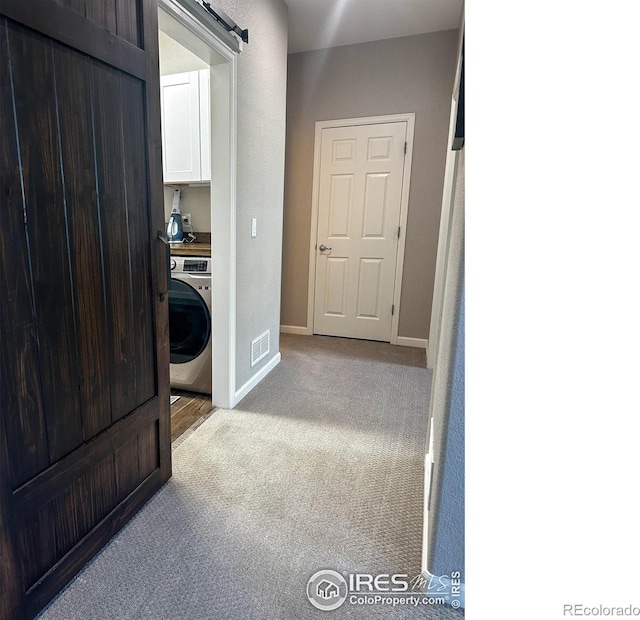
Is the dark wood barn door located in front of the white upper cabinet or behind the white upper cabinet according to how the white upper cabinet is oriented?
in front

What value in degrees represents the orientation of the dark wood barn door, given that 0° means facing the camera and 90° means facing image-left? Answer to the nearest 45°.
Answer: approximately 315°

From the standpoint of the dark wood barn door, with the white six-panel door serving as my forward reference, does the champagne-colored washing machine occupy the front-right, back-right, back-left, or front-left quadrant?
front-left

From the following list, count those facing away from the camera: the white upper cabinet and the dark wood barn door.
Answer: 0

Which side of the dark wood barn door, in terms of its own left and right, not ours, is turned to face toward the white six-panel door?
left

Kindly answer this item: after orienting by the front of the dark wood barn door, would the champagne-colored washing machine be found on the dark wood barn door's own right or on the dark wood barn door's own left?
on the dark wood barn door's own left

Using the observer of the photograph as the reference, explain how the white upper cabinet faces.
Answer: facing the viewer and to the left of the viewer
